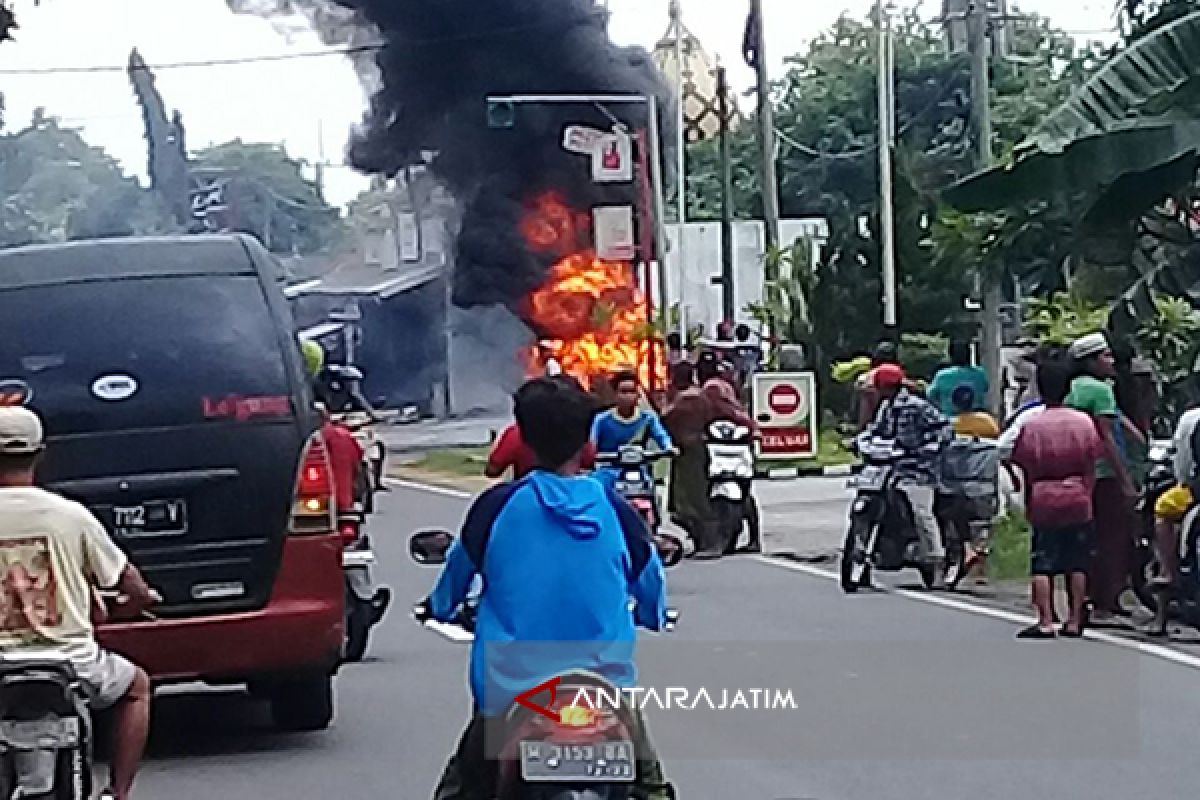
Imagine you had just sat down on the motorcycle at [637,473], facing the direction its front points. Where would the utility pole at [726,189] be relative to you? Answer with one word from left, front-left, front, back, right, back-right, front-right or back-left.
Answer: back

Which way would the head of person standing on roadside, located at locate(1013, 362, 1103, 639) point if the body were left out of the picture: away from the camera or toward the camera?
away from the camera

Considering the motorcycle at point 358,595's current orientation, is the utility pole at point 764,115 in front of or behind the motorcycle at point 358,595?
in front

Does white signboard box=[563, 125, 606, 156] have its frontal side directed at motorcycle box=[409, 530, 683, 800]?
yes

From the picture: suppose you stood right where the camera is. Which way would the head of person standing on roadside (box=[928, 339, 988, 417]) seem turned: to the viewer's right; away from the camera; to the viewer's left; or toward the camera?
away from the camera

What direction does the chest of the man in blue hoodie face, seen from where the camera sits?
away from the camera

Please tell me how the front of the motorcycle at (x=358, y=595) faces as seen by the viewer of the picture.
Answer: facing away from the viewer

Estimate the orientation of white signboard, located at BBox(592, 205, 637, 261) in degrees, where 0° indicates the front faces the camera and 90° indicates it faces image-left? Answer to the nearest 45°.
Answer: approximately 0°

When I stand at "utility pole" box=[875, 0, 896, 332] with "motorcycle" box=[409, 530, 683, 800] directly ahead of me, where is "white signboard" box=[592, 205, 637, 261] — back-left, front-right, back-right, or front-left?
back-right

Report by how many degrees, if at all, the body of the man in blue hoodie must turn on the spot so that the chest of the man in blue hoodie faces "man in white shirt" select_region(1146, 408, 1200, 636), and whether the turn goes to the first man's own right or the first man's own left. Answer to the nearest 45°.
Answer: approximately 45° to the first man's own right

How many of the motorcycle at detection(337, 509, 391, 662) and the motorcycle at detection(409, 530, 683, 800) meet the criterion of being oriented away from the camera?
2
